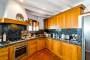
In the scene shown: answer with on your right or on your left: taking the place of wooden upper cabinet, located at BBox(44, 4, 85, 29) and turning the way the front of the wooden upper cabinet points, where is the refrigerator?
on your left

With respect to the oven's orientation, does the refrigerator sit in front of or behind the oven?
in front

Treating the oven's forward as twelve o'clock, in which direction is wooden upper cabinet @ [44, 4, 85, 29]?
The wooden upper cabinet is roughly at 11 o'clock from the oven.

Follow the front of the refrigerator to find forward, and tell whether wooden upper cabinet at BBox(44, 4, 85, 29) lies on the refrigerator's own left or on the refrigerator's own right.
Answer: on the refrigerator's own right

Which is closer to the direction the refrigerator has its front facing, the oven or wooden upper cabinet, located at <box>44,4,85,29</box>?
the oven

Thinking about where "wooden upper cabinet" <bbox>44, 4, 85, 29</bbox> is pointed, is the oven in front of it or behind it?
in front

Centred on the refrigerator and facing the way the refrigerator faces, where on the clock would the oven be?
The oven is roughly at 1 o'clock from the refrigerator.

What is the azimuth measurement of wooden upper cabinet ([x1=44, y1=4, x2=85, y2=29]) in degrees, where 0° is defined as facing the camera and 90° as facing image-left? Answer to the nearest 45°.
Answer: approximately 45°

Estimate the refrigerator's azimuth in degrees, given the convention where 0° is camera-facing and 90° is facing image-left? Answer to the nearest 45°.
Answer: approximately 45°
